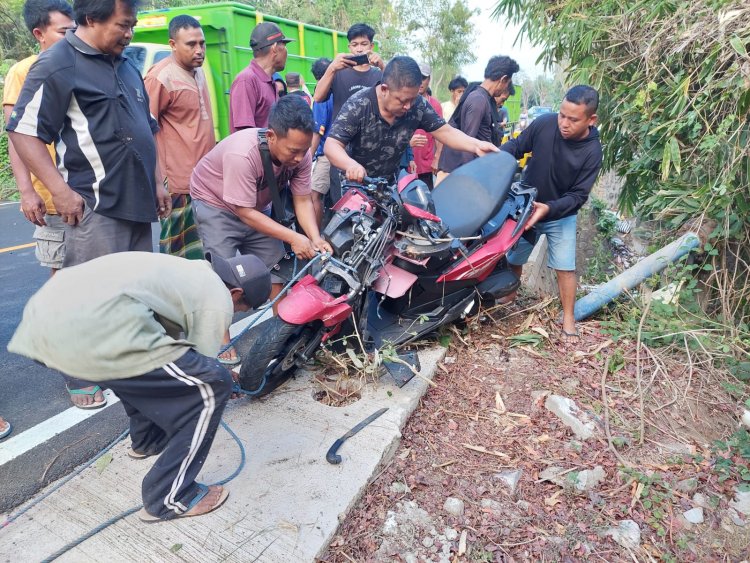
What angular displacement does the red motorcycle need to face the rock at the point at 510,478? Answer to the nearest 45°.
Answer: approximately 90° to its left

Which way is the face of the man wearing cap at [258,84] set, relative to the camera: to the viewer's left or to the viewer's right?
to the viewer's right

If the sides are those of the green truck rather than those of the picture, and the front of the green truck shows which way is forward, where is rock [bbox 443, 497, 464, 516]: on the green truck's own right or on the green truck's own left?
on the green truck's own left

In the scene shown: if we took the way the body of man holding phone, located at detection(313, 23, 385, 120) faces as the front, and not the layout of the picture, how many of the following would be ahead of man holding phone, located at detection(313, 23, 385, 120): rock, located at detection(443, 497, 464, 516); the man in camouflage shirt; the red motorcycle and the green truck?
3

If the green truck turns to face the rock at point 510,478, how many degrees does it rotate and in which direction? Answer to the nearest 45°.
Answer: approximately 45° to its left

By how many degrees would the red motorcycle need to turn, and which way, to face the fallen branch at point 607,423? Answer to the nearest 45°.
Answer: approximately 90° to its left
